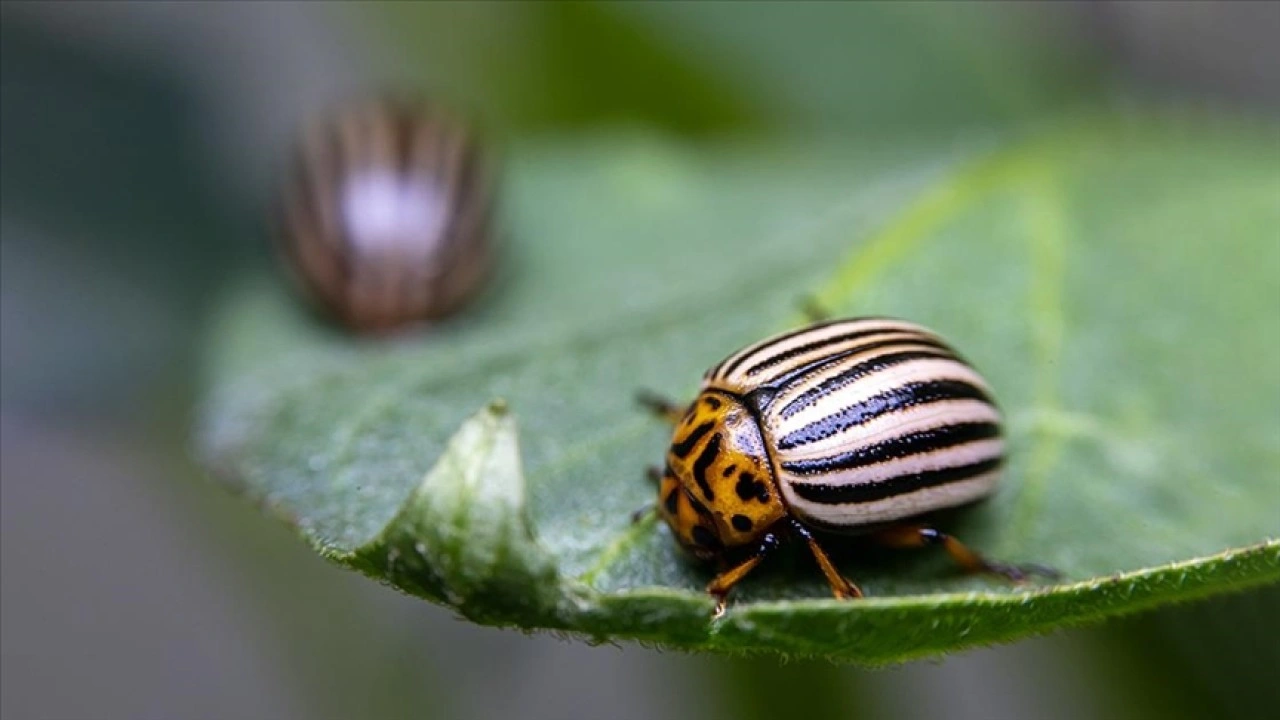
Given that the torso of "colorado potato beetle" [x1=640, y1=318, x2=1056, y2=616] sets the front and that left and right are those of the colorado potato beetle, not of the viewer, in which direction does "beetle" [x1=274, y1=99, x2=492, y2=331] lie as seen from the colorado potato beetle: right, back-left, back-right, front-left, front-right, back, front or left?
right

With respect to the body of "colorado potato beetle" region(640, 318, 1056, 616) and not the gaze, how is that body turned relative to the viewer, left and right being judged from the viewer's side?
facing the viewer and to the left of the viewer

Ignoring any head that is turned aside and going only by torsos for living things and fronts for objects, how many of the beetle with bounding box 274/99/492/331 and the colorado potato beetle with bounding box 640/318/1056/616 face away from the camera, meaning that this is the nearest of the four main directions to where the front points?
1

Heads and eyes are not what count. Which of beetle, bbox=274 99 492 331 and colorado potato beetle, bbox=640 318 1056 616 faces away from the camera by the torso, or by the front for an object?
the beetle
